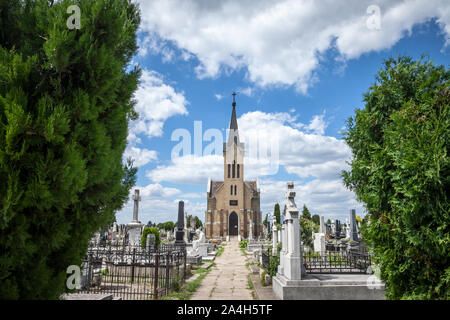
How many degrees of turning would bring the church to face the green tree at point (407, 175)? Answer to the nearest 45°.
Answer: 0° — it already faces it

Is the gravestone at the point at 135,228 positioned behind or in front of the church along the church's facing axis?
in front

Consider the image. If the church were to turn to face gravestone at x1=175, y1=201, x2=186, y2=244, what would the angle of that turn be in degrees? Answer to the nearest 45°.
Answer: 0° — it already faces it

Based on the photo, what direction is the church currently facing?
toward the camera

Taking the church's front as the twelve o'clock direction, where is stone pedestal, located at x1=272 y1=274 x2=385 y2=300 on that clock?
The stone pedestal is roughly at 12 o'clock from the church.

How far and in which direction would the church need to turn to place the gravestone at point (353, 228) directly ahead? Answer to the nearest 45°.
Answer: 0° — it already faces it

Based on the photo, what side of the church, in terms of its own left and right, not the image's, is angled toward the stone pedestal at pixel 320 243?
front

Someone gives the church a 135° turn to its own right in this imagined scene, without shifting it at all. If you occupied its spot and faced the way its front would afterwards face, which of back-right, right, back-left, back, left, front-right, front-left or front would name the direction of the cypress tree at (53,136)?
back-left

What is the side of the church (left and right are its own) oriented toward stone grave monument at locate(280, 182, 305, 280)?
front
